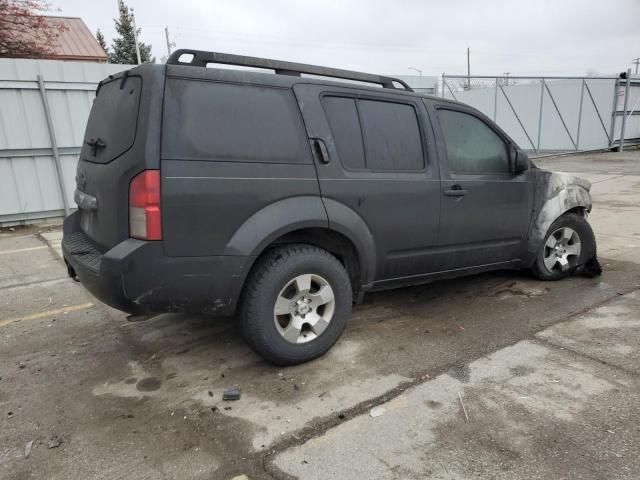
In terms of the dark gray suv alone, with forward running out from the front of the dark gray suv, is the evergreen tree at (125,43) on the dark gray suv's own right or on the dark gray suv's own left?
on the dark gray suv's own left

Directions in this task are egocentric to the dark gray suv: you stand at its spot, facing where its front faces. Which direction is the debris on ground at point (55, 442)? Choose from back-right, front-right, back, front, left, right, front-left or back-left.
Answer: back

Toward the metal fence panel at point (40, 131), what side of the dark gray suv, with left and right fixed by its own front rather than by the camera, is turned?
left

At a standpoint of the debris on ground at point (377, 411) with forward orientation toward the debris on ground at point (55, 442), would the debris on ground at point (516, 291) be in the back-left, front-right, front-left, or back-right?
back-right

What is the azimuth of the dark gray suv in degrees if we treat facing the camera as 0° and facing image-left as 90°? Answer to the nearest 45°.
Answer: approximately 225°

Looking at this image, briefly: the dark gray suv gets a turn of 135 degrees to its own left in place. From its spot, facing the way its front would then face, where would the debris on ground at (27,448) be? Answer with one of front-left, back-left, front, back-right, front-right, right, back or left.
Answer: front-left

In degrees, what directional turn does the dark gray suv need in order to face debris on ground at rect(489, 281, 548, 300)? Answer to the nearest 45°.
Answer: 0° — it already faces it

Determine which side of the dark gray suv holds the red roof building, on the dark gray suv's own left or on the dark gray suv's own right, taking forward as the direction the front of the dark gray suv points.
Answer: on the dark gray suv's own left
